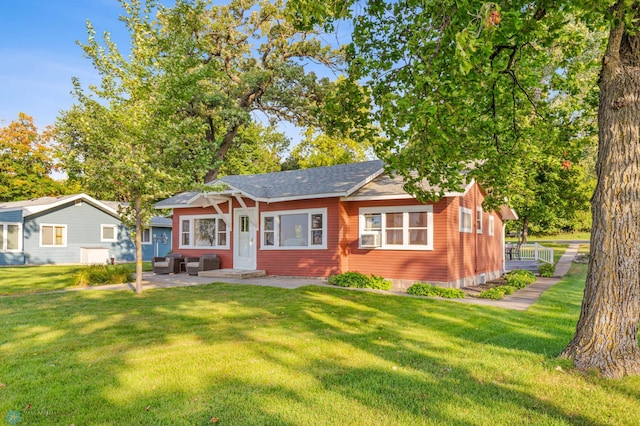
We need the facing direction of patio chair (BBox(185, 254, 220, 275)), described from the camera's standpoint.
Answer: facing the viewer and to the left of the viewer

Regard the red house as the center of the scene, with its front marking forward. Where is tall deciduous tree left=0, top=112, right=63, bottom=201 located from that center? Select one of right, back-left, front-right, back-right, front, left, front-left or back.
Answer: right

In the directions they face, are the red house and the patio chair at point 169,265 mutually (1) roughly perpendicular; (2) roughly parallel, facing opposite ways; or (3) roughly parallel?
roughly parallel

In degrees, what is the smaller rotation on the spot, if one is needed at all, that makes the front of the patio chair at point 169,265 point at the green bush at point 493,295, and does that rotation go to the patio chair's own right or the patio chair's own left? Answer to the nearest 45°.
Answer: approximately 90° to the patio chair's own left

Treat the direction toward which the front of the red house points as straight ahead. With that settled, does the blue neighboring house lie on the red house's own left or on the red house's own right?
on the red house's own right

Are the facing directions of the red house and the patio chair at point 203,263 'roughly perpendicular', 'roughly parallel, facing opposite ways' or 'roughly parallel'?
roughly parallel

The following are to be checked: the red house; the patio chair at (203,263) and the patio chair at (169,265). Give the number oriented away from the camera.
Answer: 0

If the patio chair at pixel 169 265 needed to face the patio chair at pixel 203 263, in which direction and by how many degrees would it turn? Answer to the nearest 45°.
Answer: approximately 90° to its left

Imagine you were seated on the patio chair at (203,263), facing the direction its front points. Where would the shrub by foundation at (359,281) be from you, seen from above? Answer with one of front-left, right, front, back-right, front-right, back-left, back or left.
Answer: left

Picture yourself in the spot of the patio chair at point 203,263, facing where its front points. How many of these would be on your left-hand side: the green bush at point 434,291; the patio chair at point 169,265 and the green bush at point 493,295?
2

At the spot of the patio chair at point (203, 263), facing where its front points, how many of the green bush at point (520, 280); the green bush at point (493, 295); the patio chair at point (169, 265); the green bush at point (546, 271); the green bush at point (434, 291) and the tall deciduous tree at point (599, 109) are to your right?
1

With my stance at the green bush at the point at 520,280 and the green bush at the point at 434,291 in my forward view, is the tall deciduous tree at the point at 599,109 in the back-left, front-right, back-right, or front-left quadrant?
front-left
